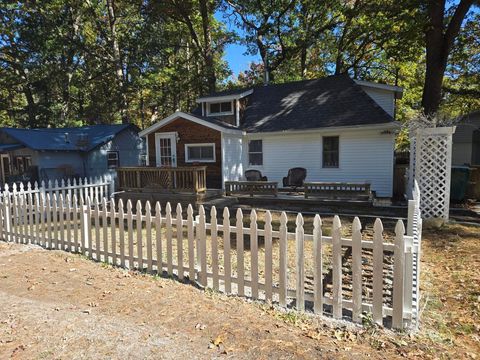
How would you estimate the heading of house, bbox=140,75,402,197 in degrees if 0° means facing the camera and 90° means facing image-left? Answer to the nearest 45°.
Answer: approximately 45°

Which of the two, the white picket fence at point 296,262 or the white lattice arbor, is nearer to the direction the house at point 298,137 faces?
the white picket fence

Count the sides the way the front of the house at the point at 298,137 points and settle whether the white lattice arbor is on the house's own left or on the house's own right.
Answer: on the house's own left

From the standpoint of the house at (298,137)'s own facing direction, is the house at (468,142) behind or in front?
behind

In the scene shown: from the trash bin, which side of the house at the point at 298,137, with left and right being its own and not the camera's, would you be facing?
left

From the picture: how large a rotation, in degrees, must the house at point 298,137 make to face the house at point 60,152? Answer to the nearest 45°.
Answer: approximately 45° to its right

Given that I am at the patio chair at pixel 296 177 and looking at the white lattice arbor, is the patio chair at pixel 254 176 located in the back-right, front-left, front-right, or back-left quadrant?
back-right
